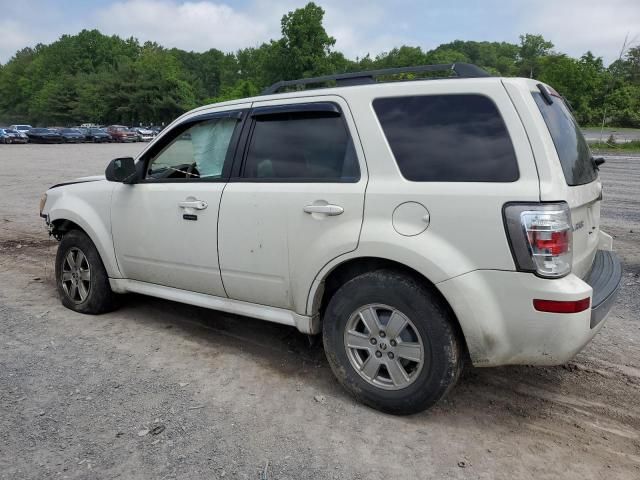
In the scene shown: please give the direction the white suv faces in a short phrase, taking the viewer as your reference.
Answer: facing away from the viewer and to the left of the viewer

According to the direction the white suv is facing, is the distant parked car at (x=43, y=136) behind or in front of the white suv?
in front

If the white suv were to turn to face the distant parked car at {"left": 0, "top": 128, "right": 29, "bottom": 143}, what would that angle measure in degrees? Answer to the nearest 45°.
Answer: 0° — it already faces it
